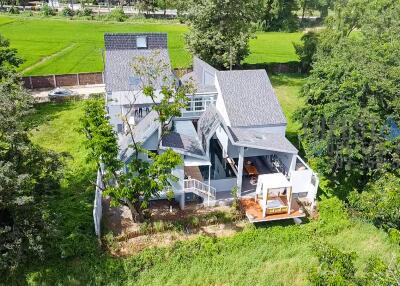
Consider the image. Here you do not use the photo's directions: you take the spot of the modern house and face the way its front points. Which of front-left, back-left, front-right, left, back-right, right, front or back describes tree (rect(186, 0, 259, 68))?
back

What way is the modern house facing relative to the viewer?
toward the camera

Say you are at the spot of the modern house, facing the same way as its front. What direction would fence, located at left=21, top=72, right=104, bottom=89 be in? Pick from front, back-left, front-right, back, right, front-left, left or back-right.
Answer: back-right

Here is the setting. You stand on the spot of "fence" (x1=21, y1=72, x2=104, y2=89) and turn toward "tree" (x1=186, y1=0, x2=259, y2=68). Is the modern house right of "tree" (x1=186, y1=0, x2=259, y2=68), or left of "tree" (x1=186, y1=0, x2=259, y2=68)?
right
